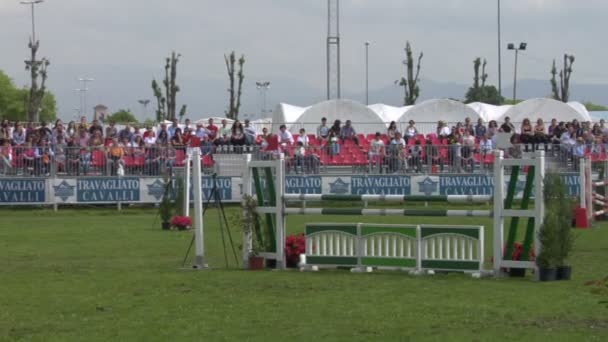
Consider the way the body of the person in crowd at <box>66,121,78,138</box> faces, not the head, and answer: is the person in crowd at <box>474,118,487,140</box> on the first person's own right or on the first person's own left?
on the first person's own left

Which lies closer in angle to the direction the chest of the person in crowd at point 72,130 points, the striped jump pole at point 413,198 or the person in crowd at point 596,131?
the striped jump pole

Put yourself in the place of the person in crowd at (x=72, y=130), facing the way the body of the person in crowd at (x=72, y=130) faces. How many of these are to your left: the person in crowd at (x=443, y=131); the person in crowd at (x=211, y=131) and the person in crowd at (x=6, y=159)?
2

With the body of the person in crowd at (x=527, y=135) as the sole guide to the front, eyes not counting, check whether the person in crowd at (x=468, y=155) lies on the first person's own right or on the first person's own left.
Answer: on the first person's own right

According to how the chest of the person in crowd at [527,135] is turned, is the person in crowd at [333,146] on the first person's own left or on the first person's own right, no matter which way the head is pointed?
on the first person's own right

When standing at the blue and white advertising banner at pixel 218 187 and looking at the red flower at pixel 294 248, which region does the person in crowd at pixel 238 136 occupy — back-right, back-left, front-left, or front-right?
back-left

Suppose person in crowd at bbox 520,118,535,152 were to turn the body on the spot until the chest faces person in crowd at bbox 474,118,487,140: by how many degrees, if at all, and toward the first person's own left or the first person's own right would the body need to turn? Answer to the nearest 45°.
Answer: approximately 135° to the first person's own right

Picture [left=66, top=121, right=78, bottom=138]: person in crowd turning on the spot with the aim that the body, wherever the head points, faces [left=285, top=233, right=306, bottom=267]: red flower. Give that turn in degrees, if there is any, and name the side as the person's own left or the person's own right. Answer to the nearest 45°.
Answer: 0° — they already face it

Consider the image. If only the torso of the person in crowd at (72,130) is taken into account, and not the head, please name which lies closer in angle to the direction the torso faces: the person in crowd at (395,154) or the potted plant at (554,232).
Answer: the potted plant

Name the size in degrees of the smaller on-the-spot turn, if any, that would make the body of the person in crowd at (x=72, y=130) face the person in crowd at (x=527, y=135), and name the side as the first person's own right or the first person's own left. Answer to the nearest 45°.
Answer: approximately 90° to the first person's own left

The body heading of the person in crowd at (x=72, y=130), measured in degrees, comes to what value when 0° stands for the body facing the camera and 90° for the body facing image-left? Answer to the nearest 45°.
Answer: approximately 0°

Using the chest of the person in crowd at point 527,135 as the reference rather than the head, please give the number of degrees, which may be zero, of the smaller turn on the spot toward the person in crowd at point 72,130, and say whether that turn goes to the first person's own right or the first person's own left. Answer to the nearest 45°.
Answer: approximately 90° to the first person's own right
